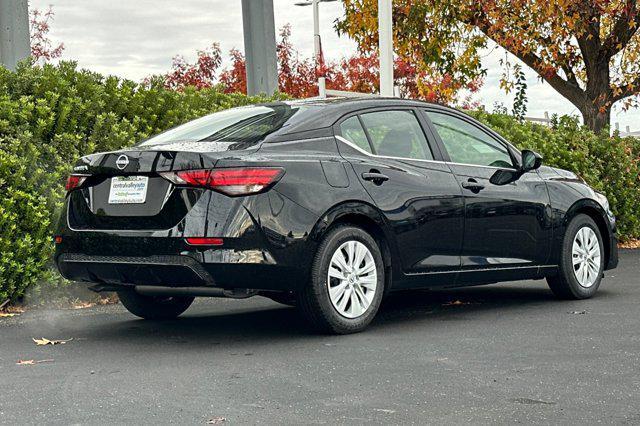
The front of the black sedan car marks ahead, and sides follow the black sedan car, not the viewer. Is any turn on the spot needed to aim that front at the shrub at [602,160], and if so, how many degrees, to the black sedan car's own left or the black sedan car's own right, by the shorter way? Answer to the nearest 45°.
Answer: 0° — it already faces it

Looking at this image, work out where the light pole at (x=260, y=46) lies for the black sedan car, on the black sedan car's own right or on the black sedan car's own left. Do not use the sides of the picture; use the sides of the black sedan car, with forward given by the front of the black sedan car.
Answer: on the black sedan car's own left

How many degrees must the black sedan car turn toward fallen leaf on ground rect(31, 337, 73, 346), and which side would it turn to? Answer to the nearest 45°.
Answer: approximately 135° to its left

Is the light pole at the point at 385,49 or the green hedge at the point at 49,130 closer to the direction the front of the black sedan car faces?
the light pole

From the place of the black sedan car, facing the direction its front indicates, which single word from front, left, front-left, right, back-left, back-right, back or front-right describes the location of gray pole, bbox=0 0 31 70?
left

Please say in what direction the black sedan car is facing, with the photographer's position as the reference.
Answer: facing away from the viewer and to the right of the viewer

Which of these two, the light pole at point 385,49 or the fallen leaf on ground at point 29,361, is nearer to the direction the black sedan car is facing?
the light pole

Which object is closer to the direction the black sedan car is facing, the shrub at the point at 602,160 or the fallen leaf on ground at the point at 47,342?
the shrub

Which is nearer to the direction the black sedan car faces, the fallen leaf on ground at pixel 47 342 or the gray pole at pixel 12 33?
the gray pole

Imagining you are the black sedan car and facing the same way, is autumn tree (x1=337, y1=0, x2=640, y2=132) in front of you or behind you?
in front

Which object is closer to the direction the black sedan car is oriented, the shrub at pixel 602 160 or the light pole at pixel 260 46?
the shrub
